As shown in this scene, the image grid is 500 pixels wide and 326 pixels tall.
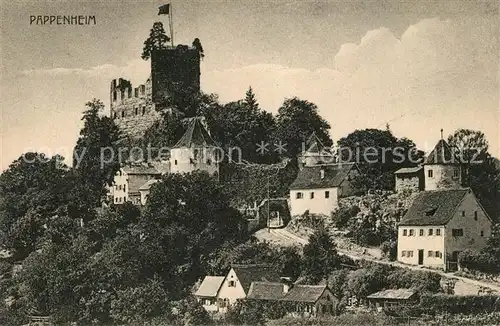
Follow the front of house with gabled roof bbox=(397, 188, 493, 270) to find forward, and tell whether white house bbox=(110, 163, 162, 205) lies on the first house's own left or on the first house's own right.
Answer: on the first house's own right

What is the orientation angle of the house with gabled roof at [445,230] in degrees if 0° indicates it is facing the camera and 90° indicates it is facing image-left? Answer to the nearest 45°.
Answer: approximately 45°

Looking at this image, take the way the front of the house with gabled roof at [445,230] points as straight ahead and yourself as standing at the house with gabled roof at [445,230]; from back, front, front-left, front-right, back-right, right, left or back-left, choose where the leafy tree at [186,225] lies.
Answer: front-right

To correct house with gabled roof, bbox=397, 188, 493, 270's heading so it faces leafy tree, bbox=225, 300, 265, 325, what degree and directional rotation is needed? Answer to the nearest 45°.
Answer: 0° — it already faces it

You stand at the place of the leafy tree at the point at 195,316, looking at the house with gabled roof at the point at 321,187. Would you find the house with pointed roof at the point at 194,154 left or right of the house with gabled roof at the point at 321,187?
left

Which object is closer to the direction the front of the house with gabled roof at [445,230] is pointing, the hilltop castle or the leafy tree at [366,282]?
the leafy tree

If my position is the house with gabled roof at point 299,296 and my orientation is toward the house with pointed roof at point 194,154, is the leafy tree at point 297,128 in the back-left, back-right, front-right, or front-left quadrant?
front-right

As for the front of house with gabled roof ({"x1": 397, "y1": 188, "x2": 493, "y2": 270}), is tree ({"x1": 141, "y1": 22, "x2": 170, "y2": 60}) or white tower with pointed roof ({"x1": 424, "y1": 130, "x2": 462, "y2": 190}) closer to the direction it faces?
the tree

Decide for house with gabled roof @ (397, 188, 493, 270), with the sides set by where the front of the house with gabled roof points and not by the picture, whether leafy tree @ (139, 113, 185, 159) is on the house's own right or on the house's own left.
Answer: on the house's own right

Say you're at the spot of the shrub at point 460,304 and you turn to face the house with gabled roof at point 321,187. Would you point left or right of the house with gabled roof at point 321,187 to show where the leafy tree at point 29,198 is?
left

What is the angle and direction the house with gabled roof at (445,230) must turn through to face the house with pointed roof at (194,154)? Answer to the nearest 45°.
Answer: approximately 90° to its right

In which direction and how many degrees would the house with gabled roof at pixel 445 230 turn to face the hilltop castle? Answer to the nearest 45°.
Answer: approximately 90° to its right

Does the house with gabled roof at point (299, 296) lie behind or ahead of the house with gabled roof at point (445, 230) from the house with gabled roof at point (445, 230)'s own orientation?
ahead
